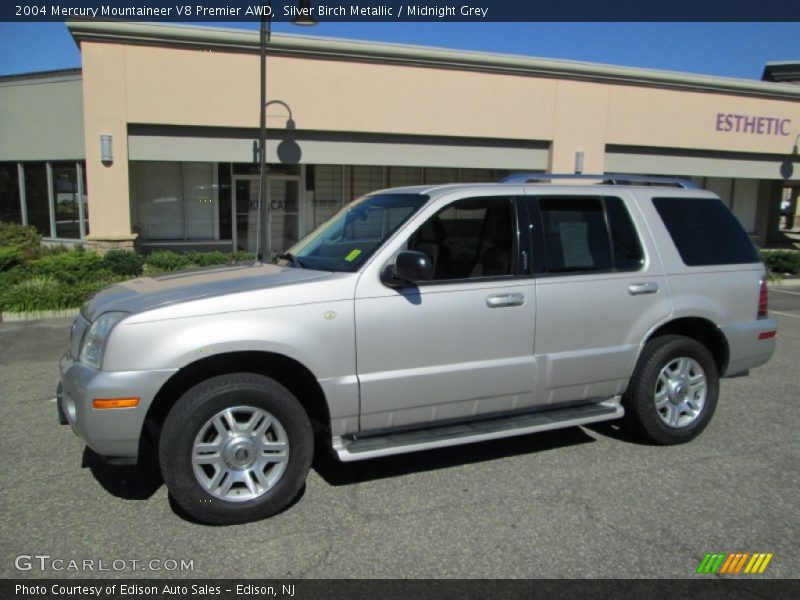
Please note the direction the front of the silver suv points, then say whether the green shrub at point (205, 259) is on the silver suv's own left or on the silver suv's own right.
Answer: on the silver suv's own right

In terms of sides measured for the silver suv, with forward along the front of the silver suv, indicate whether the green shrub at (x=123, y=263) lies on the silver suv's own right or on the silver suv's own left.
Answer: on the silver suv's own right

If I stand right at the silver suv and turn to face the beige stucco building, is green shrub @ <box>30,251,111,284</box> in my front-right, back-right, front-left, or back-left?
front-left

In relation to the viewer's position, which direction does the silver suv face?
facing the viewer and to the left of the viewer

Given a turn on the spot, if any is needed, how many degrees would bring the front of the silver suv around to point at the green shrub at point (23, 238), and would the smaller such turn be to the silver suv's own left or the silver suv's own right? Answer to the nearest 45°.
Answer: approximately 90° to the silver suv's own right

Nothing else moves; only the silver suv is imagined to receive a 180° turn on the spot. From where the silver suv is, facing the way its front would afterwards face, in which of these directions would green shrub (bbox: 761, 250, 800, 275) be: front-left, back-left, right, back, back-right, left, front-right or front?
front

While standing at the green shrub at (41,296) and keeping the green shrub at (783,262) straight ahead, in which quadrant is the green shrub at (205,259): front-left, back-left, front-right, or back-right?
front-left

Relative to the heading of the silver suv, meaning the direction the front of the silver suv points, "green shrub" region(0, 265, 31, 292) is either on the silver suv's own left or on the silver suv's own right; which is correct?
on the silver suv's own right

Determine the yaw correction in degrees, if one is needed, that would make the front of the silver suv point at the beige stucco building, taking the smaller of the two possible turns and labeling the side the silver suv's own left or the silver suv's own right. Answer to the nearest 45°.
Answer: approximately 135° to the silver suv's own right

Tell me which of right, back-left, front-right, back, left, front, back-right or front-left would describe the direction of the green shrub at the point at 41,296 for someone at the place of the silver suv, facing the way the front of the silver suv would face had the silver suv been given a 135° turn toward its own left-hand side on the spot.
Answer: back-left

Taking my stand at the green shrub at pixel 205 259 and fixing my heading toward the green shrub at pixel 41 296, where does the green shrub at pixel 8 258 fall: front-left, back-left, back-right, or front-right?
front-right

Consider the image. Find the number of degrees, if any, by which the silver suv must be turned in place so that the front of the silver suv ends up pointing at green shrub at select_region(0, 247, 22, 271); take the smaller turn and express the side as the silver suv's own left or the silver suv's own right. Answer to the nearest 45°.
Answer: approximately 90° to the silver suv's own right

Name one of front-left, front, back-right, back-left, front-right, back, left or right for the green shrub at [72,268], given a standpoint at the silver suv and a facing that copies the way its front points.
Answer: right
